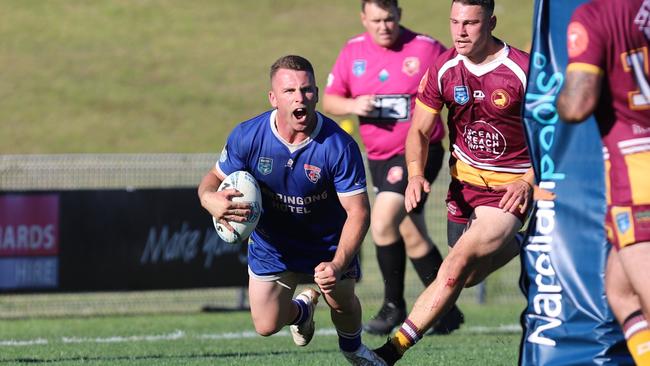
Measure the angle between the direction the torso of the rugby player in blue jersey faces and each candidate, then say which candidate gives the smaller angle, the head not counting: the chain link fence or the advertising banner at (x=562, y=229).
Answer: the advertising banner

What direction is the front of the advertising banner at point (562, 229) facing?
toward the camera

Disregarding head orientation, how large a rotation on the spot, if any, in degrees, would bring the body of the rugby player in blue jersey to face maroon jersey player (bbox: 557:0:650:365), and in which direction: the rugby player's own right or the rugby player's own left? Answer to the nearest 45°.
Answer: approximately 45° to the rugby player's own left

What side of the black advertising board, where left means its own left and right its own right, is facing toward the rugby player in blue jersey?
front

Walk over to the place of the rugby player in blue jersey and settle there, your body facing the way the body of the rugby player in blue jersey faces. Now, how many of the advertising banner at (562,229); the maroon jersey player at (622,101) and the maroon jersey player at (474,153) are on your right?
0

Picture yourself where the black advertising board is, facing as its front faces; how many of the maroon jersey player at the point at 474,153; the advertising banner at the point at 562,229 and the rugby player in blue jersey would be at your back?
0

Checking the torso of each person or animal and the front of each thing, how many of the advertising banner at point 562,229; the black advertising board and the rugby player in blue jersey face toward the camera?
3

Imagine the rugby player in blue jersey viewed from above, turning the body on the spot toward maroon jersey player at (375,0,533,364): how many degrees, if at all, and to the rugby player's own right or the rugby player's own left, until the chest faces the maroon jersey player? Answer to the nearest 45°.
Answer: approximately 90° to the rugby player's own left

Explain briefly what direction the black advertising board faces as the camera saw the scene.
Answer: facing the viewer

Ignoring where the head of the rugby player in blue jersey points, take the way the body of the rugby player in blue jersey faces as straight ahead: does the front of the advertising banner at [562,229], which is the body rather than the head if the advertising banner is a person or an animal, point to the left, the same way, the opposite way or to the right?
the same way

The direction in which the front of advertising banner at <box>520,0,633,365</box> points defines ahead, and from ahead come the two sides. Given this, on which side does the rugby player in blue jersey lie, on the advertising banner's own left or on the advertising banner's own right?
on the advertising banner's own right
